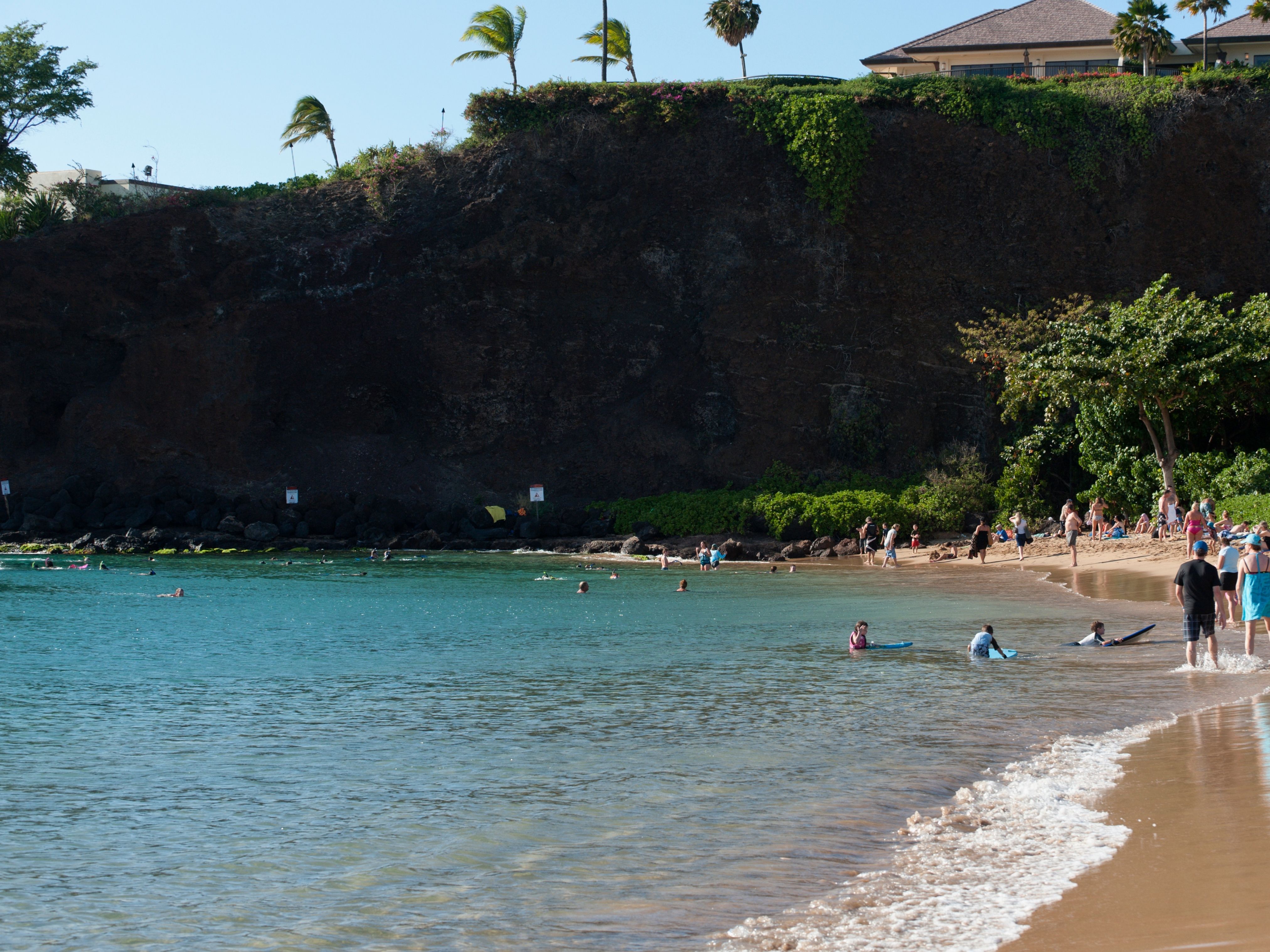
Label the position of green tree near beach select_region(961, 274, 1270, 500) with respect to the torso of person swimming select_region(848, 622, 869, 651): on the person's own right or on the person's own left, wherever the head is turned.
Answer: on the person's own left

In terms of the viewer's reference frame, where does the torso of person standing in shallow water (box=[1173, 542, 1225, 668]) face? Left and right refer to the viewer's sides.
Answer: facing away from the viewer

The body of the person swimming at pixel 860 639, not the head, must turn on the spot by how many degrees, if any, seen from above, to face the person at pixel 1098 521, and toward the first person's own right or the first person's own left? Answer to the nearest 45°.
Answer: approximately 90° to the first person's own left

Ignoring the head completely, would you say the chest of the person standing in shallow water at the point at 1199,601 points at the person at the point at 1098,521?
yes

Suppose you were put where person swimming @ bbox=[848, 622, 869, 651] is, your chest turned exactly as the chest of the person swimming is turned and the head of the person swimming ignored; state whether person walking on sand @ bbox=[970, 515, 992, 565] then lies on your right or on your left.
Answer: on your left

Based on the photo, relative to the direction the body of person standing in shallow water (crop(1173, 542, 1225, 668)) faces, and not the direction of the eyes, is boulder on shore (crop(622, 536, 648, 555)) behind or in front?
in front

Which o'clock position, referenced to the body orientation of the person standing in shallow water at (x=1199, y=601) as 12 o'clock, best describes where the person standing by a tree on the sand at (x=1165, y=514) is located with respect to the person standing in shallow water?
The person standing by a tree on the sand is roughly at 12 o'clock from the person standing in shallow water.

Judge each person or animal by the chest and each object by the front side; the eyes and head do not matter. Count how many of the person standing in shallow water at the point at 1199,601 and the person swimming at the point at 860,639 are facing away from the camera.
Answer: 1

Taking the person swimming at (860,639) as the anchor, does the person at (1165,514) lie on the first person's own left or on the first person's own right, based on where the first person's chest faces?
on the first person's own left

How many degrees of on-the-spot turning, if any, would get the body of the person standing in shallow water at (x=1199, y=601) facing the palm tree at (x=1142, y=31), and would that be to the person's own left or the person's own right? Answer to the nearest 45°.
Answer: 0° — they already face it

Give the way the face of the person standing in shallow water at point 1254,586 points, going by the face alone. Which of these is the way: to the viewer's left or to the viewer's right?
to the viewer's left

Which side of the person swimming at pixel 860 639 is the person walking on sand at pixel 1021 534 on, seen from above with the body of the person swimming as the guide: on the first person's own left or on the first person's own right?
on the first person's own left
